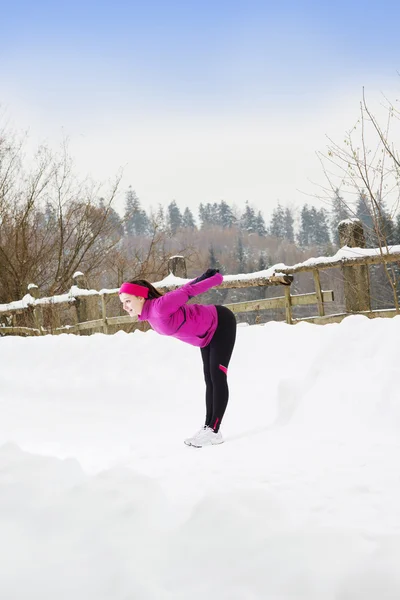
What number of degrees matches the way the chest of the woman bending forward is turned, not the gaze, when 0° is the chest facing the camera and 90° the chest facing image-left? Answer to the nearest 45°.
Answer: approximately 90°

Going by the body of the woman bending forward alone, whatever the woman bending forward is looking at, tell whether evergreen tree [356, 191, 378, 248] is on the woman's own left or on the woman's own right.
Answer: on the woman's own right

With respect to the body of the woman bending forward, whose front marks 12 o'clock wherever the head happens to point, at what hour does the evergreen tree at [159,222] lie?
The evergreen tree is roughly at 3 o'clock from the woman bending forward.

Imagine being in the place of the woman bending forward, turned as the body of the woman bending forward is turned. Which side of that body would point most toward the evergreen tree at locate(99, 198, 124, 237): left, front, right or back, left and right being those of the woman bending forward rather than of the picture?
right

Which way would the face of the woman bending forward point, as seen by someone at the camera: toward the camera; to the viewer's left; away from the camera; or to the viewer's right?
to the viewer's left
